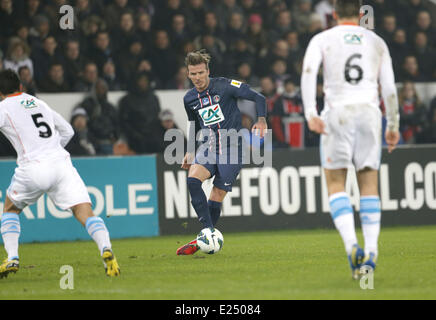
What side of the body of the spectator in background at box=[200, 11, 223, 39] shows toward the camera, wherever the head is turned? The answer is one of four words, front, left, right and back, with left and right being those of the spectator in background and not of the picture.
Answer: front

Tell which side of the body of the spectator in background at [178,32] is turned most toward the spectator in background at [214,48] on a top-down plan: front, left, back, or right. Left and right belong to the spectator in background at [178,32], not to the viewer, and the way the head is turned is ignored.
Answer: left

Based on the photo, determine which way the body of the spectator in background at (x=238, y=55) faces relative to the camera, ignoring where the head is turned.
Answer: toward the camera

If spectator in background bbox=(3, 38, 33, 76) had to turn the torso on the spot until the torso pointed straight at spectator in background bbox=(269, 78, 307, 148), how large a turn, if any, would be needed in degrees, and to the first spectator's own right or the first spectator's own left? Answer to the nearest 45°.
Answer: approximately 90° to the first spectator's own left

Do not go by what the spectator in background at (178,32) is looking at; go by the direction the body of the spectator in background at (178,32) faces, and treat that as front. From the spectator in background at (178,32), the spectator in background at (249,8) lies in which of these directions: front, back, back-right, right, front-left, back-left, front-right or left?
back-left

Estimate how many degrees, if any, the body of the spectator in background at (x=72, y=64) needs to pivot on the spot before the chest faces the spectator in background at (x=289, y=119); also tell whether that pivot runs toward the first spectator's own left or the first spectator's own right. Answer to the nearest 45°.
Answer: approximately 90° to the first spectator's own left

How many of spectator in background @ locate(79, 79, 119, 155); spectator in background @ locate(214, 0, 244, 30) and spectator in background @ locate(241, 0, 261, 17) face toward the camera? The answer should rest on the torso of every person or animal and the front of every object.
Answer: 3

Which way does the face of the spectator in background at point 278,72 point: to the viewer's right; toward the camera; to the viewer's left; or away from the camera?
toward the camera

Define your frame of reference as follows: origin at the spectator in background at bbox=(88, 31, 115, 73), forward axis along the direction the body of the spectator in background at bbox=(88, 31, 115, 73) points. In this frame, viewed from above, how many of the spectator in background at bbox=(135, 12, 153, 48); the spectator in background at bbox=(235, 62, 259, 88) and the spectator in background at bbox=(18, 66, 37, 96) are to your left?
2

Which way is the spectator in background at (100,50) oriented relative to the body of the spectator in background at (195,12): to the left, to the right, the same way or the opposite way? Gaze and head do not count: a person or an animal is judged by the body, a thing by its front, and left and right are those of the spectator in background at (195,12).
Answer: the same way

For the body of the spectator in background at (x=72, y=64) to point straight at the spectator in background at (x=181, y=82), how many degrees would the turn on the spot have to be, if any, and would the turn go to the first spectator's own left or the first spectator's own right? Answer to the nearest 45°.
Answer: approximately 90° to the first spectator's own left

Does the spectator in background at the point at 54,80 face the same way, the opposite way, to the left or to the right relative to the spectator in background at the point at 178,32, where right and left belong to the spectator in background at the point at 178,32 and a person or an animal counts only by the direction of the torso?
the same way

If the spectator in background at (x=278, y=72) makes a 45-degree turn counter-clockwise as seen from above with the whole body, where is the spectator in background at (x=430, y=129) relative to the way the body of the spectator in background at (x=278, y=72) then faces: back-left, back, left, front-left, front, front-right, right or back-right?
front-left

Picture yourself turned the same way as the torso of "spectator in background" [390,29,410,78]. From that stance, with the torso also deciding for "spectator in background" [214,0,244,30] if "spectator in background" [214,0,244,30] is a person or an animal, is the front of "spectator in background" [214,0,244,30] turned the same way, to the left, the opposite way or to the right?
the same way

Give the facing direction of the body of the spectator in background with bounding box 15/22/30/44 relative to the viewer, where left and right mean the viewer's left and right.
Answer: facing the viewer

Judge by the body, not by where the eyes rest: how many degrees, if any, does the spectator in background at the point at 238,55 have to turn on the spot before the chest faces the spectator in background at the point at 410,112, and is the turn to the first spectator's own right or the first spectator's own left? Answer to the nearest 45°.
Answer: approximately 90° to the first spectator's own left

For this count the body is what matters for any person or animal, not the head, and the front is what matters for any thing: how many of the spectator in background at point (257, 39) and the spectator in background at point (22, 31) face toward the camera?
2
